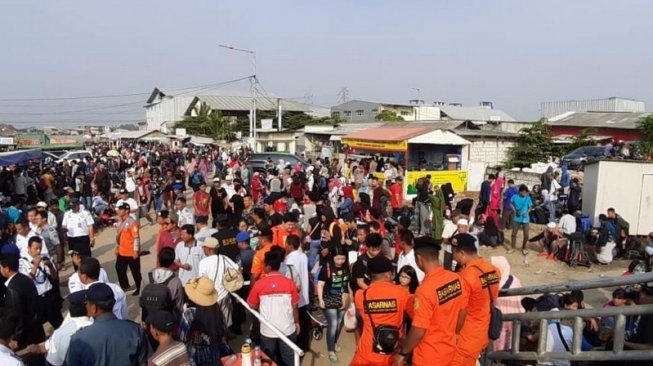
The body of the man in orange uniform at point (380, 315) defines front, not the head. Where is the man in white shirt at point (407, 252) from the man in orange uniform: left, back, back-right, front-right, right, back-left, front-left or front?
front

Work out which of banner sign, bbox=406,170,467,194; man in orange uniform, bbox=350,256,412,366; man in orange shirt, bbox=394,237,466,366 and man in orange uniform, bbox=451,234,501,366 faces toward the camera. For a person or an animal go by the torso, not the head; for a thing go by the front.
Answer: the banner sign

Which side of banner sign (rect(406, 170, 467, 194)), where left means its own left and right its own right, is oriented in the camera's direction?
front

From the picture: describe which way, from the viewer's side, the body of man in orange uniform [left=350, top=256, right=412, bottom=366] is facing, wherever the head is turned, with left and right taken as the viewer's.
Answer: facing away from the viewer

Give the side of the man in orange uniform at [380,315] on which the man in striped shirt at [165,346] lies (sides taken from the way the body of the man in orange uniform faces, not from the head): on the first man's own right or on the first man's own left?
on the first man's own left

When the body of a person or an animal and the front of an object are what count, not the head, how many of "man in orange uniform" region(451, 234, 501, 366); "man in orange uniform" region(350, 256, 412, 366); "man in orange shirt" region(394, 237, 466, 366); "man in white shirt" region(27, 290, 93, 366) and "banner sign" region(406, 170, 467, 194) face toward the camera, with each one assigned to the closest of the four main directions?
1

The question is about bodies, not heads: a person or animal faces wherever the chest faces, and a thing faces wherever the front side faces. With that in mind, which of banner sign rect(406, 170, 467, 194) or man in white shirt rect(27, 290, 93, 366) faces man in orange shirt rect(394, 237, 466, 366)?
the banner sign

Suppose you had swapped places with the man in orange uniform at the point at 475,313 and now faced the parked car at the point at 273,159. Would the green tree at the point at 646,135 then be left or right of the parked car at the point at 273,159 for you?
right

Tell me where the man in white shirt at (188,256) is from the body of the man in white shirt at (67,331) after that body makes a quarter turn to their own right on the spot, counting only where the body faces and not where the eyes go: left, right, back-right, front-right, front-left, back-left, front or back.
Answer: front

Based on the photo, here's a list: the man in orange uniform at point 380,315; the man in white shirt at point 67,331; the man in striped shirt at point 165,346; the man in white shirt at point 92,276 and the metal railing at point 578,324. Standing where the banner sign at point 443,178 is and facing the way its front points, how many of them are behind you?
0

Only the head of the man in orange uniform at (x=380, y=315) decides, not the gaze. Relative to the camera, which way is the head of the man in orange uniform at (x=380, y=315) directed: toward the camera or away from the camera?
away from the camera

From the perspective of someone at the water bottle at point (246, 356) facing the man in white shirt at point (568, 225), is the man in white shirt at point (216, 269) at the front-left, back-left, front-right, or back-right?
front-left

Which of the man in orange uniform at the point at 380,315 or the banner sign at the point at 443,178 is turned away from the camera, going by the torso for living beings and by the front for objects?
the man in orange uniform

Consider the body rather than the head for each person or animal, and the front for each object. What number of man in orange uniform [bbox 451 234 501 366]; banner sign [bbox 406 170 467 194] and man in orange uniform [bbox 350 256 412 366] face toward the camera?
1

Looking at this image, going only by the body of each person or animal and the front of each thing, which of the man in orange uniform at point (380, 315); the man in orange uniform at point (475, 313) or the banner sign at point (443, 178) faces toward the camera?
the banner sign

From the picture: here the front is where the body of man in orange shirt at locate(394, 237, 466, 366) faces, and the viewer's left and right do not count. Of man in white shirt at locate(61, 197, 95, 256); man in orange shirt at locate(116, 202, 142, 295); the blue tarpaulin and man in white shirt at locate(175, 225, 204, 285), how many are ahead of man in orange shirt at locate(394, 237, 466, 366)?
4

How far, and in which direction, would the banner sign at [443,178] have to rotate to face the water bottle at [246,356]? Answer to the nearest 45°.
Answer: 0° — it already faces it
